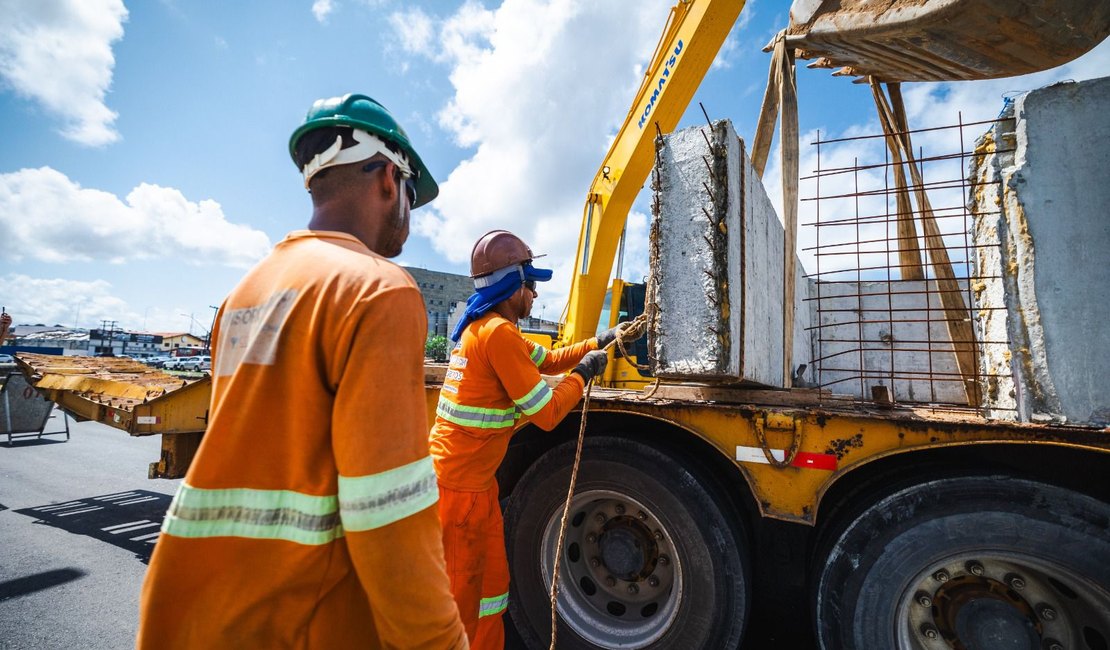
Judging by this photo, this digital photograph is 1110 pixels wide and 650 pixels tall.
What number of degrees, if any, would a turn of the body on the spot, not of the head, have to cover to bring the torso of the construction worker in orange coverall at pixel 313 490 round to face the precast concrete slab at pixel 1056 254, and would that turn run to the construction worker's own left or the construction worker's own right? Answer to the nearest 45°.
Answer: approximately 45° to the construction worker's own right

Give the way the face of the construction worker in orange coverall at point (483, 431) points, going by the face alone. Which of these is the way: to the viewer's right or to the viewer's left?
to the viewer's right

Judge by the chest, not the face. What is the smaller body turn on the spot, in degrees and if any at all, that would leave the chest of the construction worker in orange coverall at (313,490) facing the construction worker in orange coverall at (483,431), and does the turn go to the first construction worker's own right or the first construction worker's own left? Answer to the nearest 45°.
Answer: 0° — they already face them

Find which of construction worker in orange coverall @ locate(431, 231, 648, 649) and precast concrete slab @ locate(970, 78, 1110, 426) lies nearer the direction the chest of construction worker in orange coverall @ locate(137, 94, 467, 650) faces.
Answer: the construction worker in orange coverall

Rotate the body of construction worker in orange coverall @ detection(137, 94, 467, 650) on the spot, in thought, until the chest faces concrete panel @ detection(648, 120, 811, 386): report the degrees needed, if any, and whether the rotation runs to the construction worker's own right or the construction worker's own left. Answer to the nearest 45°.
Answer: approximately 45° to the construction worker's own right

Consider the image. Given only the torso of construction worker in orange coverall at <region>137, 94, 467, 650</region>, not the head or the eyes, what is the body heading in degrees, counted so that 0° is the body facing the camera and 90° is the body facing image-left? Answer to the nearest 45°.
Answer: approximately 225°

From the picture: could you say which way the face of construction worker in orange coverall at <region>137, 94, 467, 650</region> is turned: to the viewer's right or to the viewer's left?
to the viewer's right
